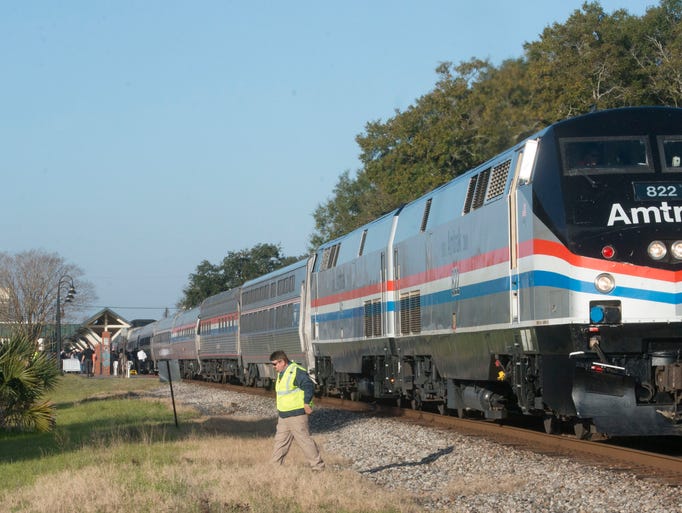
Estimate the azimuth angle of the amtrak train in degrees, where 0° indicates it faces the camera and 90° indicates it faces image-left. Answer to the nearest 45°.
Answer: approximately 315°
